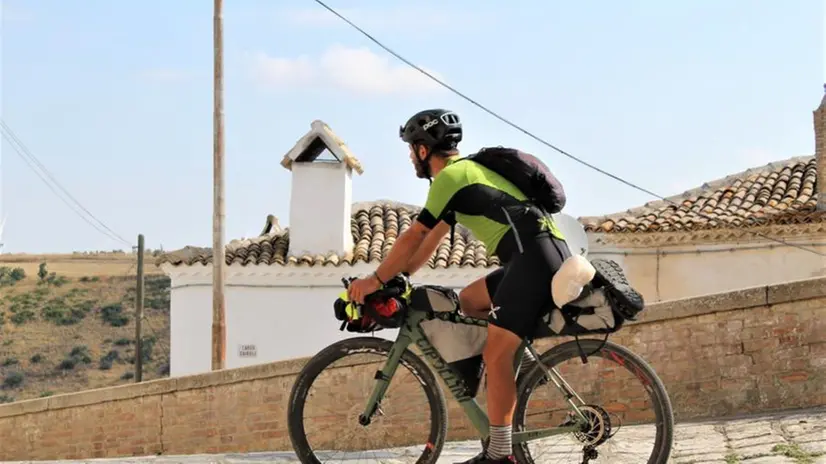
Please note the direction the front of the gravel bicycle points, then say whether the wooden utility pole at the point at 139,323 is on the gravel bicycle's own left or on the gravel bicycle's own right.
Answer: on the gravel bicycle's own right

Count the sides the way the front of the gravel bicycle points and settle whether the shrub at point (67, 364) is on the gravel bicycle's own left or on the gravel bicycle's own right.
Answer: on the gravel bicycle's own right

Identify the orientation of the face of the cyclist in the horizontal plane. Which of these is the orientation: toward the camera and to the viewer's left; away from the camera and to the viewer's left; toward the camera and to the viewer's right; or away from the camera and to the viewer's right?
away from the camera and to the viewer's left

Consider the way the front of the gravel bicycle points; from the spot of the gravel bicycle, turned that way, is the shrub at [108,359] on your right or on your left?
on your right

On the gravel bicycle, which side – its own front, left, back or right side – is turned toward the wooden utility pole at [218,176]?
right

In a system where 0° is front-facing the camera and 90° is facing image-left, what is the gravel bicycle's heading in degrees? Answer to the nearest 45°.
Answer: approximately 90°
